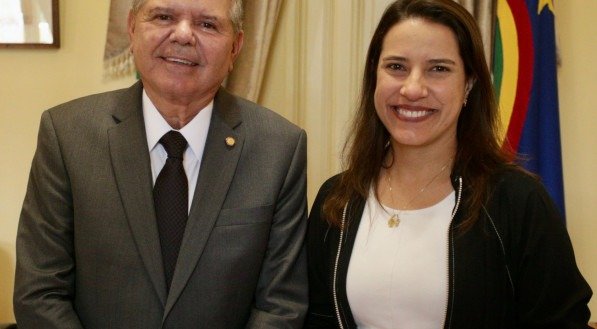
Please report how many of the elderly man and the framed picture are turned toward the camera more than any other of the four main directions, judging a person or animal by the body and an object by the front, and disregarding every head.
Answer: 2

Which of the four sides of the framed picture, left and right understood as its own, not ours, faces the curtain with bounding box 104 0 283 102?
left

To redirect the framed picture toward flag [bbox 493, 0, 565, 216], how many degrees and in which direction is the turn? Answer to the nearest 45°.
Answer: approximately 45° to its left

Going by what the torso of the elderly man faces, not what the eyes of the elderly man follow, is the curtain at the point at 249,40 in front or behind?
behind

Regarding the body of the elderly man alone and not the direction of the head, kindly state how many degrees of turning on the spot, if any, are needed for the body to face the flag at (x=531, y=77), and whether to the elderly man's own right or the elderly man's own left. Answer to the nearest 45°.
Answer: approximately 135° to the elderly man's own left

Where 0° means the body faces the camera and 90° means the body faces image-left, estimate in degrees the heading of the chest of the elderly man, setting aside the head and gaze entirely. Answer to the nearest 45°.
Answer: approximately 0°

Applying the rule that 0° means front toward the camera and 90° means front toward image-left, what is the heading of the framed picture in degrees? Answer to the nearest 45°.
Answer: approximately 0°

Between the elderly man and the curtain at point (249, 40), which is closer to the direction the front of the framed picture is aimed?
the elderly man
